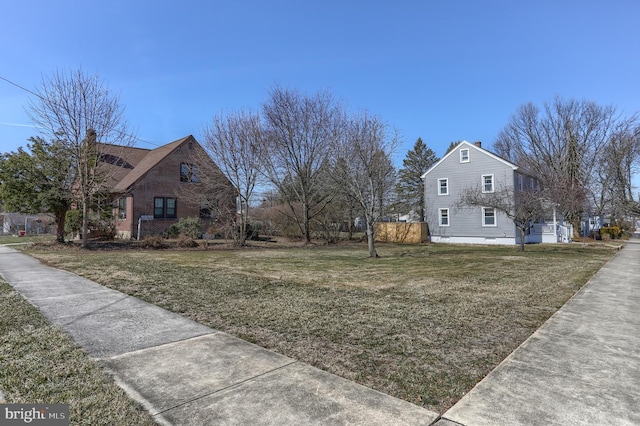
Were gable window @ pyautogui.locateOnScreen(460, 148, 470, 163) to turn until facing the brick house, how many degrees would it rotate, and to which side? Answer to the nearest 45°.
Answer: approximately 45° to its right

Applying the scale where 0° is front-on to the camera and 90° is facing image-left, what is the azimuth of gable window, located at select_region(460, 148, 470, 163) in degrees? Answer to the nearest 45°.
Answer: approximately 0°

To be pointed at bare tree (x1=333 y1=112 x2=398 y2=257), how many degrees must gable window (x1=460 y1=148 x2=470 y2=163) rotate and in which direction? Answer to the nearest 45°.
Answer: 0° — it already faces it

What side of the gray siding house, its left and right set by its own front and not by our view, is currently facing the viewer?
right

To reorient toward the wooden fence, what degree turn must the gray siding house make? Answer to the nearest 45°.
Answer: approximately 180°

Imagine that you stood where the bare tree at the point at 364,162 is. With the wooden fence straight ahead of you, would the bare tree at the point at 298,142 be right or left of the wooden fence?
left

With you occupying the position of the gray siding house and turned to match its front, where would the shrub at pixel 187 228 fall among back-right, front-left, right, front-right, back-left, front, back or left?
back-right

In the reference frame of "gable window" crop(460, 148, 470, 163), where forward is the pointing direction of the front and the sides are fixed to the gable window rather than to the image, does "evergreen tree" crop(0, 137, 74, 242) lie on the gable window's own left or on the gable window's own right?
on the gable window's own right

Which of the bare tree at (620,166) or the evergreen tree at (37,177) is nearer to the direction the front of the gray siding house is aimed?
the bare tree
